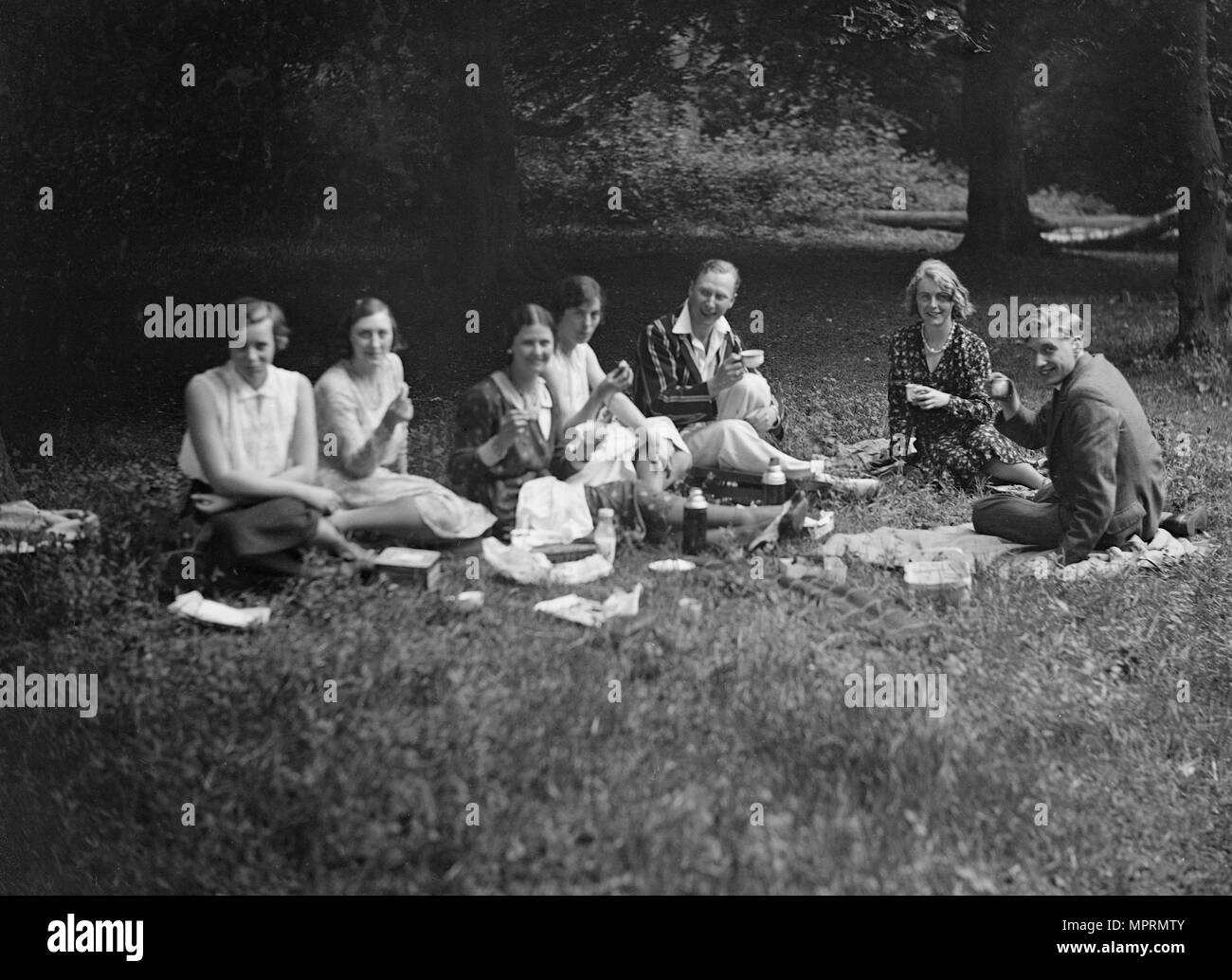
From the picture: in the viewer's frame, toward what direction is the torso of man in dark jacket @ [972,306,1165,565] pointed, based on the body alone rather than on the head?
to the viewer's left

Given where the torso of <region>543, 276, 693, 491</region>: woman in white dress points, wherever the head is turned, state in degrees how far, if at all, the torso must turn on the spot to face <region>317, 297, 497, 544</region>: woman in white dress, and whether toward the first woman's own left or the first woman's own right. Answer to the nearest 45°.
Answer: approximately 90° to the first woman's own right

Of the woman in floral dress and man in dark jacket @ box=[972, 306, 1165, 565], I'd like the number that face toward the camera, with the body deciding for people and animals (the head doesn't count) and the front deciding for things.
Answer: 1

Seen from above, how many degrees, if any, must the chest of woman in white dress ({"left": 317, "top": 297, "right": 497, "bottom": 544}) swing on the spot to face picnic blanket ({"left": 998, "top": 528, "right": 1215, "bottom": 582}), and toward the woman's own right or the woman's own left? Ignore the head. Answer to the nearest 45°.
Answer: approximately 45° to the woman's own left

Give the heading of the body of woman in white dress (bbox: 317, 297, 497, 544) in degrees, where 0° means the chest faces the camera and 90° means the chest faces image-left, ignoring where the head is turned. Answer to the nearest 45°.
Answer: approximately 315°

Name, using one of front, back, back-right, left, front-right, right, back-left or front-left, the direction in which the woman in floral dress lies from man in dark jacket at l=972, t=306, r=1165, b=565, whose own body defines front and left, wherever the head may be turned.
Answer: front-right

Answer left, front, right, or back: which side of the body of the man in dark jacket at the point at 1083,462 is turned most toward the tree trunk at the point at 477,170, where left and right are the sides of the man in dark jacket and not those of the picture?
front
